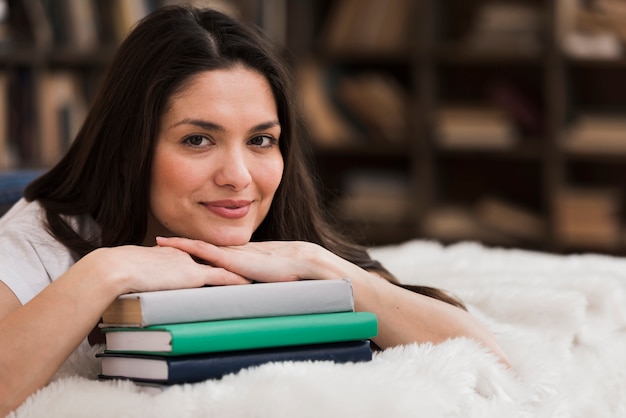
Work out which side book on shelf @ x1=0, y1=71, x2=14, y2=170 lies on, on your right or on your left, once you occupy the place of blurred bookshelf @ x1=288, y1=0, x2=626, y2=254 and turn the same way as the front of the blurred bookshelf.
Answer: on your right

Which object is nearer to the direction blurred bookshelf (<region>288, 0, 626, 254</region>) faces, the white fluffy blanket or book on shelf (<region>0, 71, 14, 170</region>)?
the white fluffy blanket

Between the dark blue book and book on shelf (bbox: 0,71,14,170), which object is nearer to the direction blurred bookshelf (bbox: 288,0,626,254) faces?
the dark blue book

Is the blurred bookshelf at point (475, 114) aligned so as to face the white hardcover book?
yes

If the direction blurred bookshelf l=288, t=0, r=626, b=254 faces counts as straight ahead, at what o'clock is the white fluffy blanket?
The white fluffy blanket is roughly at 12 o'clock from the blurred bookshelf.

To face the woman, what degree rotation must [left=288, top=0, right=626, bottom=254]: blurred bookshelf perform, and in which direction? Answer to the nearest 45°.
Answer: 0° — it already faces them

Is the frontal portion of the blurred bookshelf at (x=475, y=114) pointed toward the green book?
yes

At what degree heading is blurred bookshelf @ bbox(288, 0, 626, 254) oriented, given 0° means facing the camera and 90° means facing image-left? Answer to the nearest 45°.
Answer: approximately 0°

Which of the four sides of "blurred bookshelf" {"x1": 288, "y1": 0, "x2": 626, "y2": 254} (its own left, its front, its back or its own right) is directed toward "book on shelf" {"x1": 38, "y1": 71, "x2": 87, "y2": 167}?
right

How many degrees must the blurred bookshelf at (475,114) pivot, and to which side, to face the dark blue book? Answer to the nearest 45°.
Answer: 0° — it already faces it
